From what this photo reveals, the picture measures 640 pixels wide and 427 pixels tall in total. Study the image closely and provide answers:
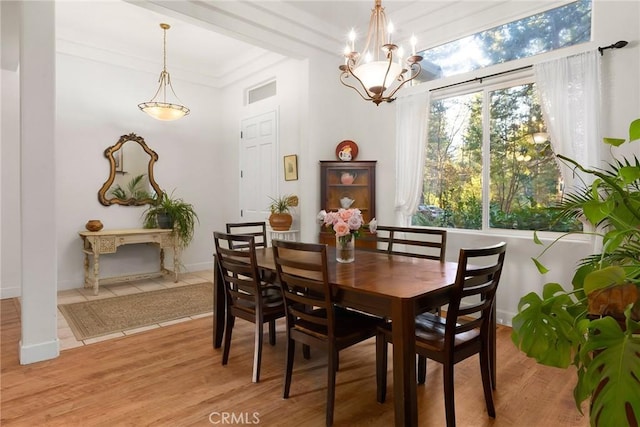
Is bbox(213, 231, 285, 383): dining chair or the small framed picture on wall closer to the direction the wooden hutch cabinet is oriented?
the dining chair

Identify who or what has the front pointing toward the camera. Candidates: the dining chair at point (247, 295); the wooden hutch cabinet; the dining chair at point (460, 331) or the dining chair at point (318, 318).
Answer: the wooden hutch cabinet

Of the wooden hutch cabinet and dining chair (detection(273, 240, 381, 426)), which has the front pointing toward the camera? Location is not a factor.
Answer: the wooden hutch cabinet

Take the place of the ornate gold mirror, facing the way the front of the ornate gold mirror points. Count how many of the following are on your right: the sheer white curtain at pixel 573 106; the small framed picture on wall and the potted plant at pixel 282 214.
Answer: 0

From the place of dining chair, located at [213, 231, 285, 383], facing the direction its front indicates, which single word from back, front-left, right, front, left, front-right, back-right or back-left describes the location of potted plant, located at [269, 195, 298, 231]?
front-left

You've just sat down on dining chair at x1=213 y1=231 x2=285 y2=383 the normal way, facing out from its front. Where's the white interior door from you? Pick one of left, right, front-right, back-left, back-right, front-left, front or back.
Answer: front-left

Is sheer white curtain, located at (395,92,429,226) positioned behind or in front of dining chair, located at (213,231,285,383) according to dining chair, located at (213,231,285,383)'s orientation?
in front

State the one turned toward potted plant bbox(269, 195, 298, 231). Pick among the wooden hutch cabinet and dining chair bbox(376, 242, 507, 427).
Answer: the dining chair

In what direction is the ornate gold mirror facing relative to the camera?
toward the camera

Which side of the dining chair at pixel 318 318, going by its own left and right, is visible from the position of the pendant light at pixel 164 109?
left

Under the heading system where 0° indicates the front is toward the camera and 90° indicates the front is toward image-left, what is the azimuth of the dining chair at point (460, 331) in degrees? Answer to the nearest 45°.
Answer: approximately 135°

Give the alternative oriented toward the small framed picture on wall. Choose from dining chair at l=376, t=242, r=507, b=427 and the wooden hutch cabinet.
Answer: the dining chair

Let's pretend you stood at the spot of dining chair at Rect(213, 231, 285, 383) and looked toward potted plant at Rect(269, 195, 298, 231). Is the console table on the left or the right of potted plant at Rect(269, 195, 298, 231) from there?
left

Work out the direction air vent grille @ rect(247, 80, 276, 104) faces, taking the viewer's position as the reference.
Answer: facing the viewer and to the left of the viewer

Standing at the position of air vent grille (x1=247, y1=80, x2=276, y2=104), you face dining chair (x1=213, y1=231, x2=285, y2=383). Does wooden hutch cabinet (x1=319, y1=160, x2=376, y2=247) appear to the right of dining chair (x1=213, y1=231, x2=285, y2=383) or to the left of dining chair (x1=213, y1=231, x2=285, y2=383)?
left

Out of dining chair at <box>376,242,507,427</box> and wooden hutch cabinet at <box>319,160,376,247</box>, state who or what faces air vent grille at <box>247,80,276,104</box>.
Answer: the dining chair

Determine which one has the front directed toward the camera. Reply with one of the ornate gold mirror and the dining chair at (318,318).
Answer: the ornate gold mirror

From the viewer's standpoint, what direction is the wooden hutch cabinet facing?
toward the camera

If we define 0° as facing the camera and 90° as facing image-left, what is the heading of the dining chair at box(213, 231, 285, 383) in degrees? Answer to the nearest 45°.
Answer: approximately 225°

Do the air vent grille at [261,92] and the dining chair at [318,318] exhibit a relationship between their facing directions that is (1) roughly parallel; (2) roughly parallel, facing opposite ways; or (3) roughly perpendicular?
roughly parallel, facing opposite ways

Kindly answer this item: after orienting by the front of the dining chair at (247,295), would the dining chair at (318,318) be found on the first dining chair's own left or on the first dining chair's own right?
on the first dining chair's own right

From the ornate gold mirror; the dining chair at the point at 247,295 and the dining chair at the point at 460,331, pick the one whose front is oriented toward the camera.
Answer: the ornate gold mirror
